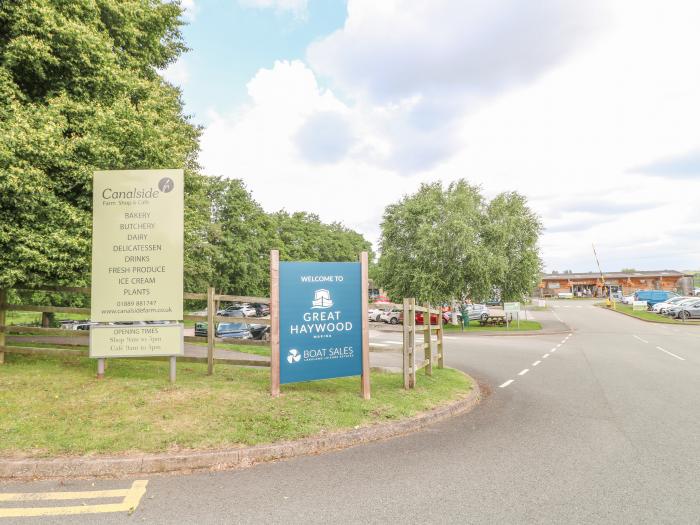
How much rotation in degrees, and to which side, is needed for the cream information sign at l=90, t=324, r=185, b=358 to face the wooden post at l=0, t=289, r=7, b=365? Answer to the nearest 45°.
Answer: approximately 135° to its right

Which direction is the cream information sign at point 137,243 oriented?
toward the camera

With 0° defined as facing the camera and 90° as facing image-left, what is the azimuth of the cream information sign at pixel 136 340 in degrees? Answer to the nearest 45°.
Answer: approximately 0°

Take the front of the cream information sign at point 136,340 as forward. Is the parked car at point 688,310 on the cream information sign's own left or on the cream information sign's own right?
on the cream information sign's own left

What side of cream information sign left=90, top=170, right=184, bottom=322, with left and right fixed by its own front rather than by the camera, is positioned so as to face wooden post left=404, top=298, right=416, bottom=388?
left

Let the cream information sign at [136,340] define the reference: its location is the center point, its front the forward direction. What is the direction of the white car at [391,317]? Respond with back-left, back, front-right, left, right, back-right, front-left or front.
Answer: back-left

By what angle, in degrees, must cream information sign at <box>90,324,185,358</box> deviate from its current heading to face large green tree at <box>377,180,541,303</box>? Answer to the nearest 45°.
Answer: approximately 135° to its left

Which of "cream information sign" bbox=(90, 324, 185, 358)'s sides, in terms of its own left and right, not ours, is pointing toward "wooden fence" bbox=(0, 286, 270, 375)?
back

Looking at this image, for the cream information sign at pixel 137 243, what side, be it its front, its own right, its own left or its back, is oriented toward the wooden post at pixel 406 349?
left

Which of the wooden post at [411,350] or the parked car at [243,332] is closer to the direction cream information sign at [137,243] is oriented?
the wooden post

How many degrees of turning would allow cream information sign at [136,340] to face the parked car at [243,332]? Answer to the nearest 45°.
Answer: approximately 180°

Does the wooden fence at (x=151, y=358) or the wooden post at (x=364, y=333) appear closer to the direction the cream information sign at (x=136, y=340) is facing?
the wooden post

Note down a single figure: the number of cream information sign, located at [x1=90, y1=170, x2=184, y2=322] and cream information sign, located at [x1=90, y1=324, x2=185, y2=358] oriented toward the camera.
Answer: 2

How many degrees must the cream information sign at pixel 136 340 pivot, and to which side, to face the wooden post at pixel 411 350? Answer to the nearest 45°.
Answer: approximately 90° to its left
